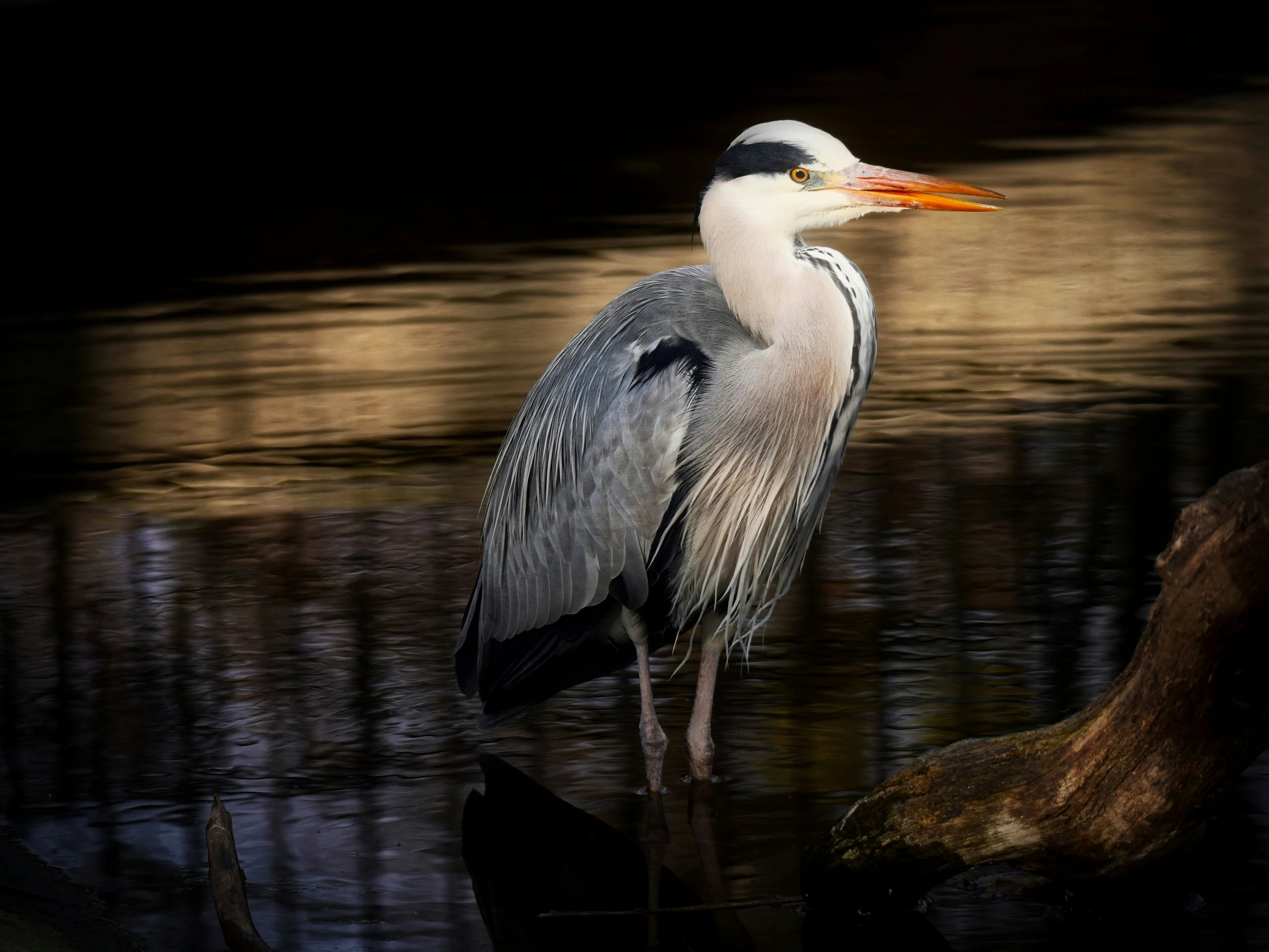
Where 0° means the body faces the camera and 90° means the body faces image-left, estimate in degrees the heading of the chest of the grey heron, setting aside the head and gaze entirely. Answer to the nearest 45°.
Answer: approximately 270°

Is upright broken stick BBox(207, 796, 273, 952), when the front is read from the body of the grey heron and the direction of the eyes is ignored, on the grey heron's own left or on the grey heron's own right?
on the grey heron's own right

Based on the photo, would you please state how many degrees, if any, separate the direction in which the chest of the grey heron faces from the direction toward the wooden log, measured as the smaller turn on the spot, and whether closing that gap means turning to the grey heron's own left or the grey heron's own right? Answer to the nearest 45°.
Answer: approximately 45° to the grey heron's own right

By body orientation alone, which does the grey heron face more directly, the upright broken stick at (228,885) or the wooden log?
the wooden log
